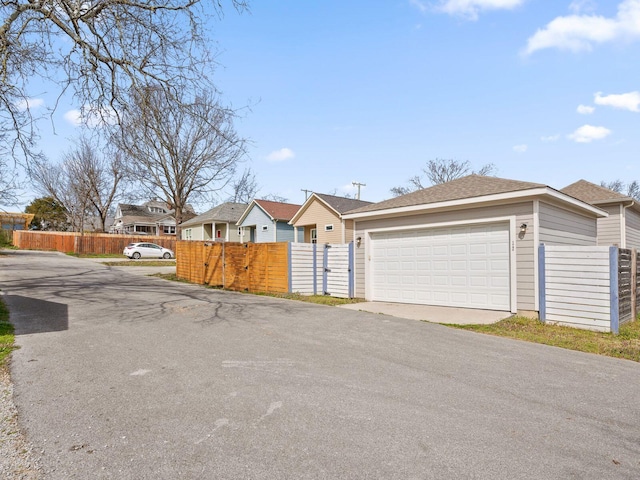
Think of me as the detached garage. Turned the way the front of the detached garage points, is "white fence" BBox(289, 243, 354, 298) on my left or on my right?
on my right

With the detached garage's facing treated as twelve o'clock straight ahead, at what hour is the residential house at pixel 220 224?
The residential house is roughly at 3 o'clock from the detached garage.

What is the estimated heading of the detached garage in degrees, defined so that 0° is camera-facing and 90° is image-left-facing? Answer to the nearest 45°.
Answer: approximately 45°

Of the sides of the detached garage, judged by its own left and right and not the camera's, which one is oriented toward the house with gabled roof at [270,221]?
right

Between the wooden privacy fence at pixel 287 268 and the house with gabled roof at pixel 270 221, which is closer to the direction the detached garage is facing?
the wooden privacy fence

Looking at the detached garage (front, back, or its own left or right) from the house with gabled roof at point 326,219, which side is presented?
right

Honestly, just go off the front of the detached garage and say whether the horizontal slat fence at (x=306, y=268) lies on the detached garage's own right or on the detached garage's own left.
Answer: on the detached garage's own right
